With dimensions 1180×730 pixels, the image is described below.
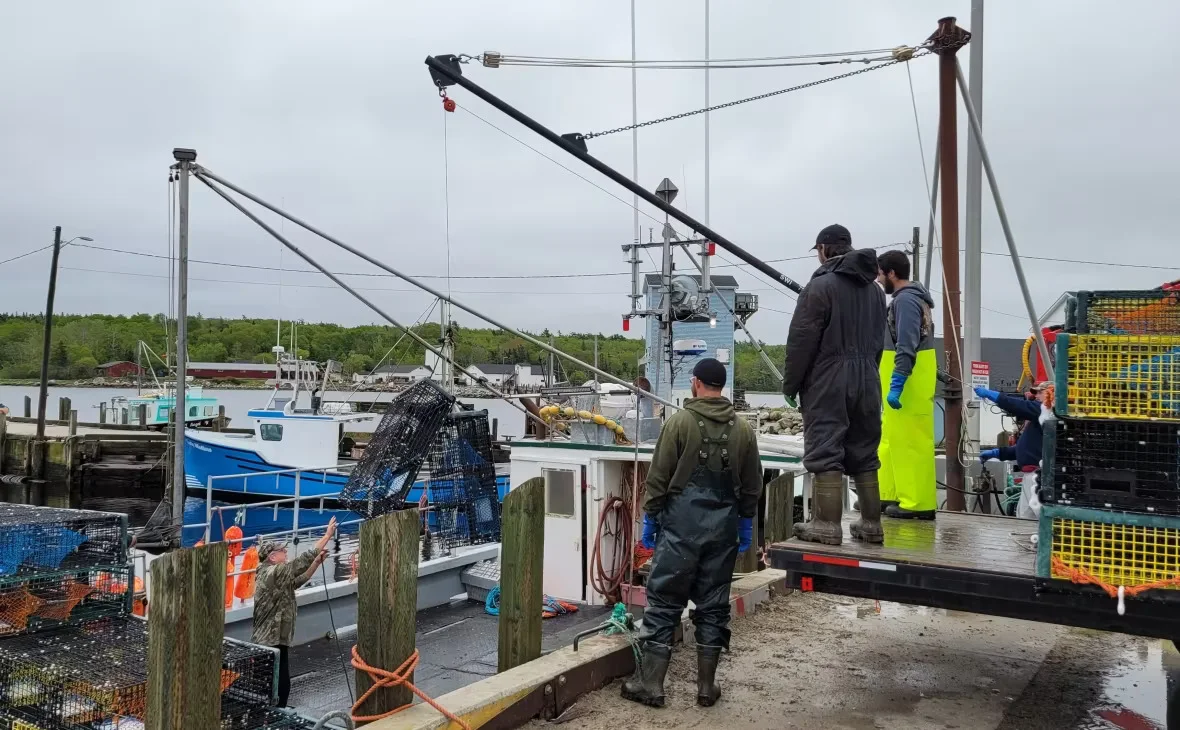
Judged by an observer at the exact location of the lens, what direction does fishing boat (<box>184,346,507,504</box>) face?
facing to the left of the viewer

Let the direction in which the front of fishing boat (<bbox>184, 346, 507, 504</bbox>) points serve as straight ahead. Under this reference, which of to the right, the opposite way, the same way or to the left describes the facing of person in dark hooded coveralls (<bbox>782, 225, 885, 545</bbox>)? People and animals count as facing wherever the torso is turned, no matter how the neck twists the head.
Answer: to the right

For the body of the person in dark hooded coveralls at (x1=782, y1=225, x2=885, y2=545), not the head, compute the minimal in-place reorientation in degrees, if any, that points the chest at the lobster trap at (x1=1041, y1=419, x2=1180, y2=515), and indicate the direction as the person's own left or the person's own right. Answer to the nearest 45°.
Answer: approximately 180°

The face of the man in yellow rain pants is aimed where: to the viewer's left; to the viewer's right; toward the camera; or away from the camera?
to the viewer's left

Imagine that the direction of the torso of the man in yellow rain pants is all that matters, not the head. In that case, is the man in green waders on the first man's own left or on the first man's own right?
on the first man's own left

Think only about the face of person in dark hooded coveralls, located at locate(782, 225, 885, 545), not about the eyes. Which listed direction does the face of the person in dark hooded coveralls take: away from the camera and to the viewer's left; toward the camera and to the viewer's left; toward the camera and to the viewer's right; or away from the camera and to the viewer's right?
away from the camera and to the viewer's left

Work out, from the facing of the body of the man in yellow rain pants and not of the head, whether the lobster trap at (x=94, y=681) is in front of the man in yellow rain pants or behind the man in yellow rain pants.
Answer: in front

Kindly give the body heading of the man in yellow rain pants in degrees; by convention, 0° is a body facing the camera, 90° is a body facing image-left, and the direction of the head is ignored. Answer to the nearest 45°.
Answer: approximately 90°

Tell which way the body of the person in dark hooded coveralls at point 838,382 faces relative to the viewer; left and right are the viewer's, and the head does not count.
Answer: facing away from the viewer and to the left of the viewer

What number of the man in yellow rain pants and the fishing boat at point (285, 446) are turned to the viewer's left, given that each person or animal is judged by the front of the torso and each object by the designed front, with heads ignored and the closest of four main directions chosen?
2

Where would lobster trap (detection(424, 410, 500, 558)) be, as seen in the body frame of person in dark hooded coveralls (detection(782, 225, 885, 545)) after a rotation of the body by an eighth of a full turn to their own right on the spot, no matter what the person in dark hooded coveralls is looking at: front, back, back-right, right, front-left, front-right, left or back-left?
front-left

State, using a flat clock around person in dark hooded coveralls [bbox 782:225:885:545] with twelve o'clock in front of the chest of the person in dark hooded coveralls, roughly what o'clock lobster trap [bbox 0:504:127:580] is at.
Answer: The lobster trap is roughly at 10 o'clock from the person in dark hooded coveralls.
